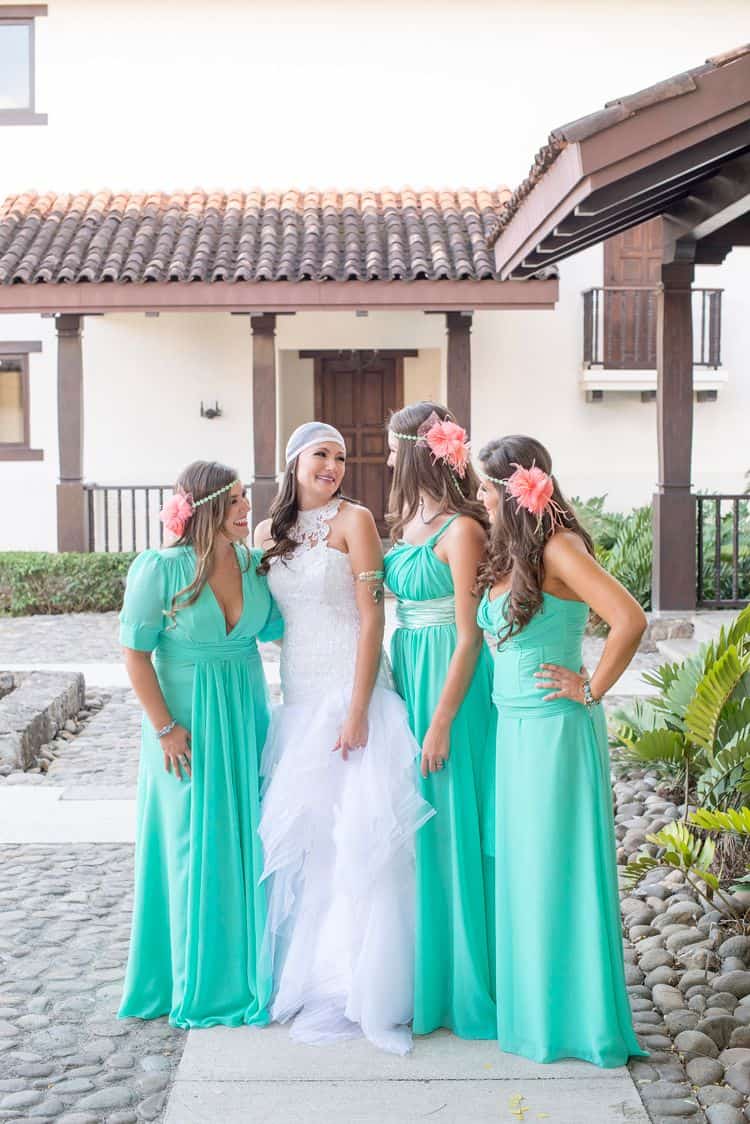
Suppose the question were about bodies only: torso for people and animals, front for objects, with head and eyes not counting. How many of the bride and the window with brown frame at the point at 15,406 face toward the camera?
2

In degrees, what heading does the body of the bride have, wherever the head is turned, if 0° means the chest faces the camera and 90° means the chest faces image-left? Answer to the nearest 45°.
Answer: approximately 0°
